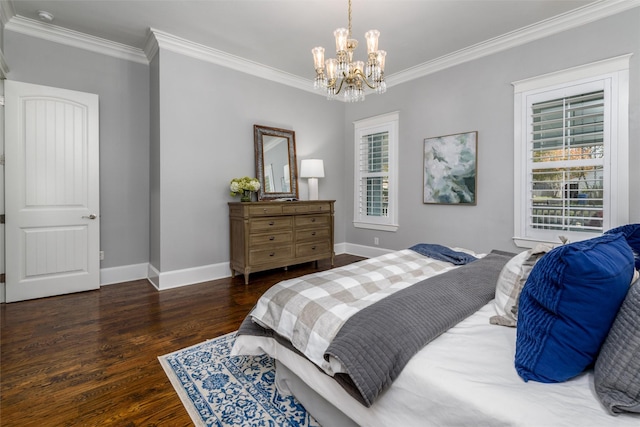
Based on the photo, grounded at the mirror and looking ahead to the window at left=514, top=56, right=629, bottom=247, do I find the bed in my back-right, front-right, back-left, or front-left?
front-right

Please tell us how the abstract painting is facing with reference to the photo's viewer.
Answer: facing the viewer and to the left of the viewer

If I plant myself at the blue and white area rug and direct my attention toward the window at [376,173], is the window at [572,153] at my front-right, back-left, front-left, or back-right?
front-right

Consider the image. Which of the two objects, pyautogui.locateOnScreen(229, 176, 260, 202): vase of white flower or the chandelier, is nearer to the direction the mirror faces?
the chandelier

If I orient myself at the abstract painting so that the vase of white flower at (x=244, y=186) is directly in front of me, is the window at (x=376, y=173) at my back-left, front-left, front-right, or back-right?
front-right

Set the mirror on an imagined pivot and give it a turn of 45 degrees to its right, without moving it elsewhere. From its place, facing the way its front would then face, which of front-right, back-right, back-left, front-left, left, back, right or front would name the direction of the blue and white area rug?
front

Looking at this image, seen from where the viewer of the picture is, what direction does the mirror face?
facing the viewer and to the right of the viewer

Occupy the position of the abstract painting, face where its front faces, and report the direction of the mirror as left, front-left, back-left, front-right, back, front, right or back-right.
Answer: front-right

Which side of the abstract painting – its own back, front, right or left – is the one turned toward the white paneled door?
front

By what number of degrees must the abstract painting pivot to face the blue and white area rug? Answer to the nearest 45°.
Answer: approximately 45° to its left

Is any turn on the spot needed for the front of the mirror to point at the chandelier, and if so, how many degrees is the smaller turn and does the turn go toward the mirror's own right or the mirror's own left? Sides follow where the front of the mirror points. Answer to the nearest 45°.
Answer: approximately 45° to the mirror's own right

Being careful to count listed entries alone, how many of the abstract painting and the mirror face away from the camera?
0

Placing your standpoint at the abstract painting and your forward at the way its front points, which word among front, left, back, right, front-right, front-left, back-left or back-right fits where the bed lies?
front-left

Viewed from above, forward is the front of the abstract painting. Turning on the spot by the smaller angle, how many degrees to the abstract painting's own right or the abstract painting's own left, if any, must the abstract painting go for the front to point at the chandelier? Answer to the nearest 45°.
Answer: approximately 45° to the abstract painting's own left

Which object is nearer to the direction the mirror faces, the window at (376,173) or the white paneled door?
the window
